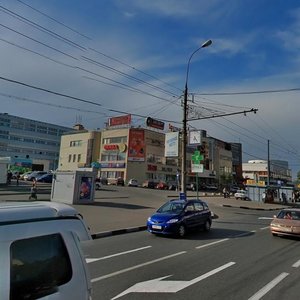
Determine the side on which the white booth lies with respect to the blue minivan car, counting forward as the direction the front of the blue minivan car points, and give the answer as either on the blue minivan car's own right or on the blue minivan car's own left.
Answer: on the blue minivan car's own right

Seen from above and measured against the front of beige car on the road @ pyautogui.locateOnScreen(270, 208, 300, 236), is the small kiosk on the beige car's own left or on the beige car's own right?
on the beige car's own right

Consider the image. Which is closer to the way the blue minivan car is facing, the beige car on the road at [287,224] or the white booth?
the white booth

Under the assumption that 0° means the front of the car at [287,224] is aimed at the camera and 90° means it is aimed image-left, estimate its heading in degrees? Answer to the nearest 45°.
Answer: approximately 45°

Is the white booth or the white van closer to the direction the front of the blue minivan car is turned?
the white van

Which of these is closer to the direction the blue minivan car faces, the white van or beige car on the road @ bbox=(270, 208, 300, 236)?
the white van

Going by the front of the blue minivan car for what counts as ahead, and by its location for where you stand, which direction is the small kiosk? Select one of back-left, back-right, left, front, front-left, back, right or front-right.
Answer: right

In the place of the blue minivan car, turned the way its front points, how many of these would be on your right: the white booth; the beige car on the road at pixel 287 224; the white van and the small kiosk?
2

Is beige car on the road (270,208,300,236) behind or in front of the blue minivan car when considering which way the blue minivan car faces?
behind

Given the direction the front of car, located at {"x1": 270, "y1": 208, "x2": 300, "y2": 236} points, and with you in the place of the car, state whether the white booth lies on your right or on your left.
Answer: on your right

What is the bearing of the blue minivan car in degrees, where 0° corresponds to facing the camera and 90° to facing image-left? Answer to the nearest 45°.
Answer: approximately 45°

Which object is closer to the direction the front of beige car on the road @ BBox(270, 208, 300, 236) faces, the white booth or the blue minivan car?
the blue minivan car
